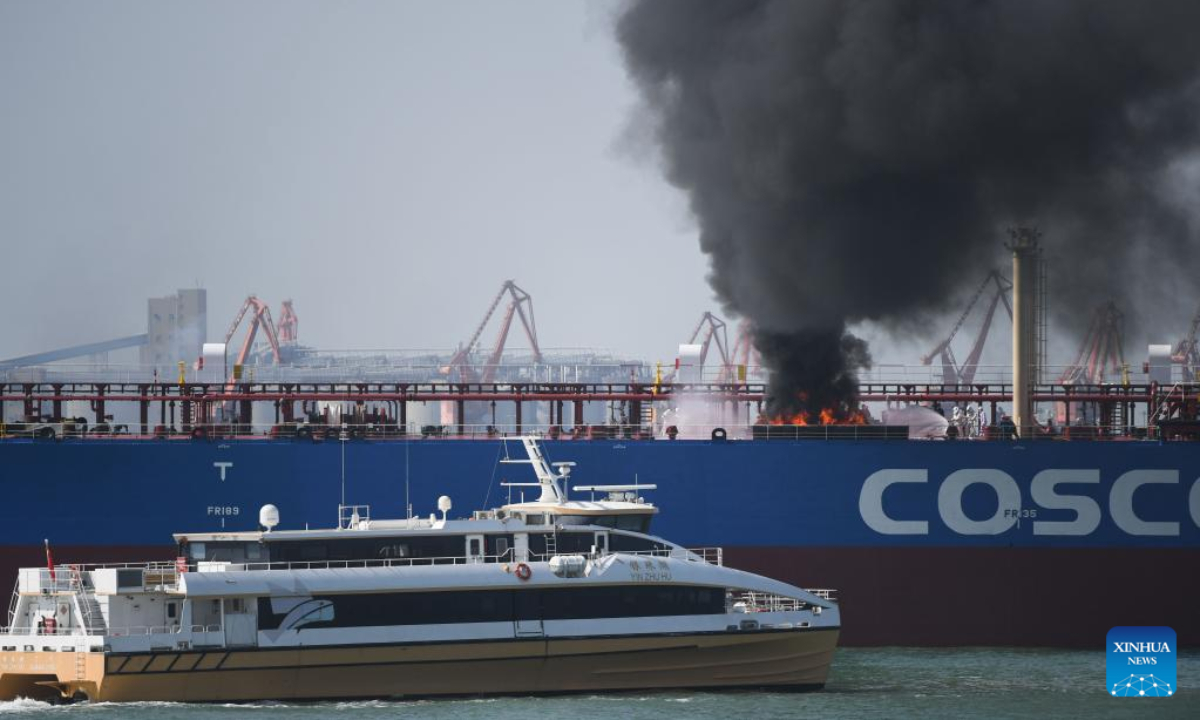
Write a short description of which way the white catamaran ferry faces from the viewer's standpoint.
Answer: facing away from the viewer and to the right of the viewer
